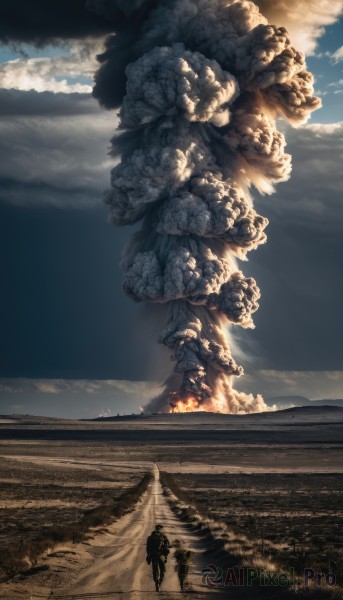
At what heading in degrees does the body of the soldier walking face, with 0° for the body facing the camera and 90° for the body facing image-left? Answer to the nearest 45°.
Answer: approximately 180°
